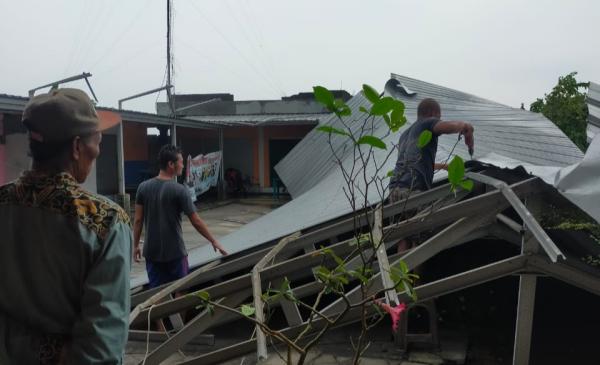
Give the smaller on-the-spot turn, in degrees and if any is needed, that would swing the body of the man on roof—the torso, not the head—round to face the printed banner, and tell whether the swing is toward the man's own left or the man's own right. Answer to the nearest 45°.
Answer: approximately 90° to the man's own left

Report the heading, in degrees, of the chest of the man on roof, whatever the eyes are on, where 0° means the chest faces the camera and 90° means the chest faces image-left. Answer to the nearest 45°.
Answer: approximately 225°

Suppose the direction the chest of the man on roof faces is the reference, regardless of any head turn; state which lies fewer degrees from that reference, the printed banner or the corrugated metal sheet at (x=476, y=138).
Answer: the corrugated metal sheet

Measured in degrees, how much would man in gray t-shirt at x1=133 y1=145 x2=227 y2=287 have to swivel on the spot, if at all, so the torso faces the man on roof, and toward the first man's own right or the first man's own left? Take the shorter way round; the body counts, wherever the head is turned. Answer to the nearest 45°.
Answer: approximately 45° to the first man's own right

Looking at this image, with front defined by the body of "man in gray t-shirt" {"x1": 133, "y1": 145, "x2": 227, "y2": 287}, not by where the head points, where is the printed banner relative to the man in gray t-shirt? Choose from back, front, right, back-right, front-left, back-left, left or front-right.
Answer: front-left

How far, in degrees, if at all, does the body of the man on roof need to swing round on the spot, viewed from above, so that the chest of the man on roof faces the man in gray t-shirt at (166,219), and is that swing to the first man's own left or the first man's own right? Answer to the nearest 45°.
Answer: approximately 135° to the first man's own left
